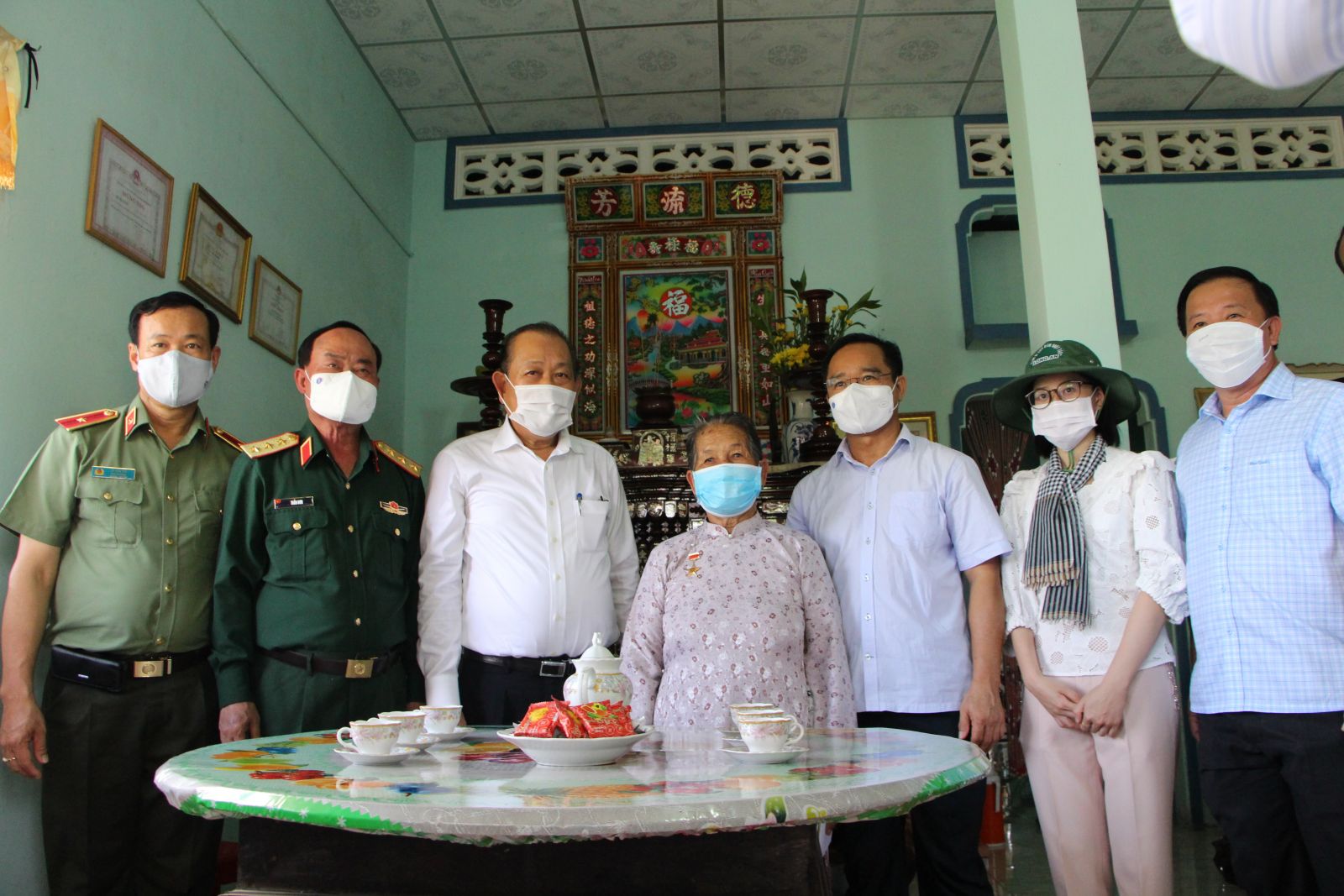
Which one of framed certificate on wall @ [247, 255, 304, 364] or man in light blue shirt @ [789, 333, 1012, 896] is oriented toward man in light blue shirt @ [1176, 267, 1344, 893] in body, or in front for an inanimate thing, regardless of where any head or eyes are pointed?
the framed certificate on wall

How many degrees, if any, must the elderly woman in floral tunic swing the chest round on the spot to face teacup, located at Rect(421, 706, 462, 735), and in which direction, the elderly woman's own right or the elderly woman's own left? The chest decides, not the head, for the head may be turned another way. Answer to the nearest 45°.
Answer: approximately 45° to the elderly woman's own right

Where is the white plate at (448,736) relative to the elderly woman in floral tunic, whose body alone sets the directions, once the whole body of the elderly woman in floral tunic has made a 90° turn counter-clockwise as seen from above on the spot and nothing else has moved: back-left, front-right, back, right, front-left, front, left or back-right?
back-right

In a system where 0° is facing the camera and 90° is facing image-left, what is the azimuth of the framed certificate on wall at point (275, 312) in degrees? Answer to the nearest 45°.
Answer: approximately 315°

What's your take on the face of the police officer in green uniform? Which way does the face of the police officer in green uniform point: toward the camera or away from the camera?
toward the camera

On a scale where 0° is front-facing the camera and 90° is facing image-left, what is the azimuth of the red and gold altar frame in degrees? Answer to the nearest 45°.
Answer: approximately 0°

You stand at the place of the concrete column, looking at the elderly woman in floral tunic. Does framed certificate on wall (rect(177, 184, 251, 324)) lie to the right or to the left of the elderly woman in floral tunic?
right

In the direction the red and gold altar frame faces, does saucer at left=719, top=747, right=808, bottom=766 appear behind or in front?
in front

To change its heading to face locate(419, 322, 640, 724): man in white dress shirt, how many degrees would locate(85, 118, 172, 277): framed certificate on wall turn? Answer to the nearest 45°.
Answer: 0° — it already faces them

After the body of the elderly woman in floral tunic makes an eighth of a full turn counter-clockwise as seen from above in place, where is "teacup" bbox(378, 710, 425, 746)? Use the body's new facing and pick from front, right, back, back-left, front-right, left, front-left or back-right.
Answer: right

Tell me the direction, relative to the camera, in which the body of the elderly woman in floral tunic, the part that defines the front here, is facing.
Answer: toward the camera

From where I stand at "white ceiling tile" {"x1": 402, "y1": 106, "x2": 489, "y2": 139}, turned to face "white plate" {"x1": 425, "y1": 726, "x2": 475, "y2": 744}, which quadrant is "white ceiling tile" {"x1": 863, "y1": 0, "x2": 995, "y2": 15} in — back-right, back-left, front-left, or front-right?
front-left

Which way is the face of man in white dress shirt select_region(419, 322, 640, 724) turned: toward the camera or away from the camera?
toward the camera

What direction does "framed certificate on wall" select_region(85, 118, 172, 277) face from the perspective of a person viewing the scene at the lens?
facing the viewer and to the right of the viewer

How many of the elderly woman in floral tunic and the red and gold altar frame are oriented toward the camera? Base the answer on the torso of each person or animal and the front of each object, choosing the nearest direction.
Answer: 2

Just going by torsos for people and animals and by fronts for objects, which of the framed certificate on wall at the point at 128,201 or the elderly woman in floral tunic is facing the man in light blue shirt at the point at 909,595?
the framed certificate on wall
